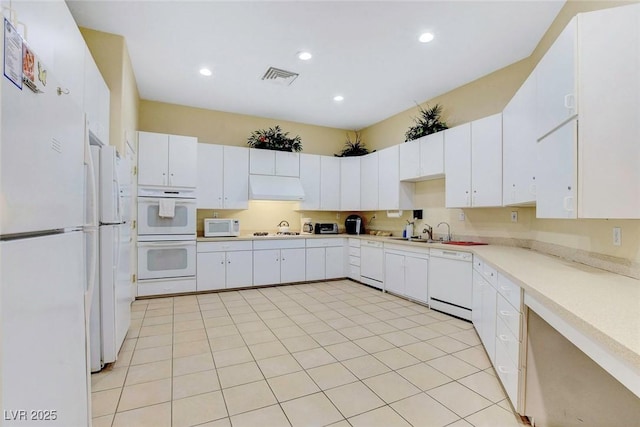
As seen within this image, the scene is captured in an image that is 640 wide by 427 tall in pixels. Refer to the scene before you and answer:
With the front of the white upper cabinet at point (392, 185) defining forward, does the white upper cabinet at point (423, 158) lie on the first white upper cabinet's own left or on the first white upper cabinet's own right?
on the first white upper cabinet's own left

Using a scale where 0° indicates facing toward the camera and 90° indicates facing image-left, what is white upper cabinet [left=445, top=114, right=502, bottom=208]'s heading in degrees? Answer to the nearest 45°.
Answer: approximately 45°

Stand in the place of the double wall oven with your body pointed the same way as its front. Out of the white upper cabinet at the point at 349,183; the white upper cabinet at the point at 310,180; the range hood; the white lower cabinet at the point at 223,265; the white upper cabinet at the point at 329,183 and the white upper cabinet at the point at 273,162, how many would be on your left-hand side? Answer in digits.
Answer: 6

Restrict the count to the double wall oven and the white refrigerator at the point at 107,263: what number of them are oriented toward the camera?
1

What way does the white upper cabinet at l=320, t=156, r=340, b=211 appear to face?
toward the camera

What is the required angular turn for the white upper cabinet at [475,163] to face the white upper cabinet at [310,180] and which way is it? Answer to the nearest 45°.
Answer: approximately 45° to its right

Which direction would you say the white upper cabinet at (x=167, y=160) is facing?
toward the camera

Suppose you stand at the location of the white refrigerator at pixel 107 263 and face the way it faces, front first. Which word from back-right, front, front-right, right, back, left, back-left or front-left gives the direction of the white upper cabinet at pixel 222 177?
front-left

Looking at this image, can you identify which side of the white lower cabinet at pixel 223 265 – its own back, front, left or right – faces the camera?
front

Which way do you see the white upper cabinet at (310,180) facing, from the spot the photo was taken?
facing the viewer

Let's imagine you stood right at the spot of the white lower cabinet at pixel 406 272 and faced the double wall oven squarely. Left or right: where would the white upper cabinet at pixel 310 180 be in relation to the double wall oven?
right

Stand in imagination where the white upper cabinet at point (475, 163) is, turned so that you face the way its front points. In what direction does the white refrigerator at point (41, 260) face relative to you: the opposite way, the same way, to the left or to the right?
the opposite way

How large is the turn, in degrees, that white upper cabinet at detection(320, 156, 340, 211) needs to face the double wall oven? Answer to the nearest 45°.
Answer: approximately 45° to its right

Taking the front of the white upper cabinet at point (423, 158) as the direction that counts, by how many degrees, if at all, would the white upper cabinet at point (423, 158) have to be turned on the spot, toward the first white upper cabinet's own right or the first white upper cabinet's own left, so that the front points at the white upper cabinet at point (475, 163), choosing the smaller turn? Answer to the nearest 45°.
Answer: approximately 90° to the first white upper cabinet's own left

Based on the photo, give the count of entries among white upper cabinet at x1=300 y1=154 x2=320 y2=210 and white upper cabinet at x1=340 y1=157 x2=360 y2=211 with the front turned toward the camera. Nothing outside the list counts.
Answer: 2

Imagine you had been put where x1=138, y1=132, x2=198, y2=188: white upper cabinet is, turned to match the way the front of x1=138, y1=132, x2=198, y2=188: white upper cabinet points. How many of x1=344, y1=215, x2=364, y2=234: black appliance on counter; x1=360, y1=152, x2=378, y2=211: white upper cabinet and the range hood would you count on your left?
3

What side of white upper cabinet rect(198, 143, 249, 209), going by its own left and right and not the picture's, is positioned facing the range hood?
left

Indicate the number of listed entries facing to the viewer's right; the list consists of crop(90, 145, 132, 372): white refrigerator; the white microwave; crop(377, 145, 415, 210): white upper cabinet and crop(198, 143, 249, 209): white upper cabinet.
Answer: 1

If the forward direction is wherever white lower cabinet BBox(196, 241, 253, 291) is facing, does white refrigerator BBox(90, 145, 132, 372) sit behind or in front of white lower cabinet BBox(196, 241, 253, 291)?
in front

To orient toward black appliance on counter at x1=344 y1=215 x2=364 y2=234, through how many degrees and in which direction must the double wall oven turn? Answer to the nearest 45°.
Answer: approximately 90° to its left
